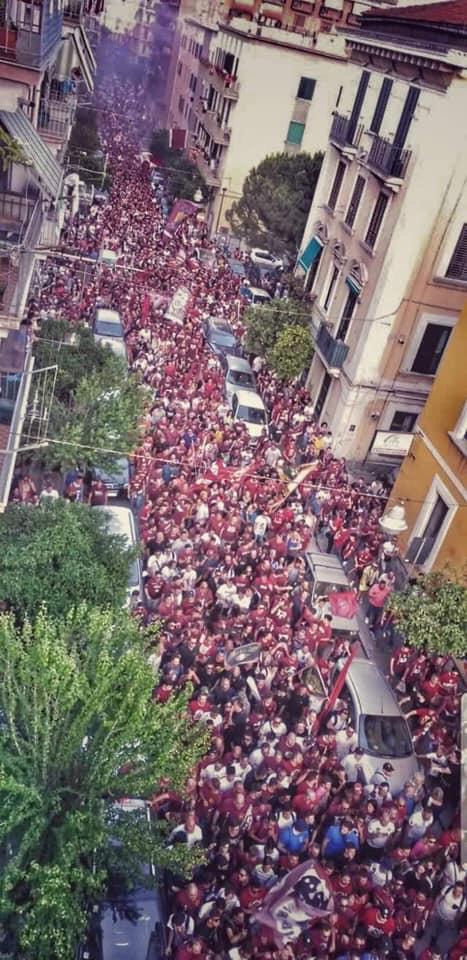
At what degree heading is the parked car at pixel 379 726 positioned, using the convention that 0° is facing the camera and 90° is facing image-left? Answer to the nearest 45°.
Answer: approximately 0°

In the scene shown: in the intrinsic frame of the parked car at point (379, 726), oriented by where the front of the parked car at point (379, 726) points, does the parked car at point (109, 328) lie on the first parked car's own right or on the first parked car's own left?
on the first parked car's own right

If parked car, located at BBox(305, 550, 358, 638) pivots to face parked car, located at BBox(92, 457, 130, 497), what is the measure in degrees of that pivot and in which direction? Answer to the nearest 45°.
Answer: approximately 90° to its right

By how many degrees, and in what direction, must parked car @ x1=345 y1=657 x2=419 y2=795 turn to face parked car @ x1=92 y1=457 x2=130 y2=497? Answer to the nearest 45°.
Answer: approximately 135° to its right

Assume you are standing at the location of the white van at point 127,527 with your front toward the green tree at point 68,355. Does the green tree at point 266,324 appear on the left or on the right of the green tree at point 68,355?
right

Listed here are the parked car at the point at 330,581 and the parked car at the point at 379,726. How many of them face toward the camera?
2

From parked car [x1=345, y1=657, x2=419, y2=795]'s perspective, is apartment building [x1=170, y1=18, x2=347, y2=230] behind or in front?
behind

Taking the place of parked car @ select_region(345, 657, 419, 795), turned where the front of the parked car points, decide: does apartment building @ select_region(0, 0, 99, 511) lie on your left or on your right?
on your right

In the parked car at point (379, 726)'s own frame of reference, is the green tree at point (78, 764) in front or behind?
in front

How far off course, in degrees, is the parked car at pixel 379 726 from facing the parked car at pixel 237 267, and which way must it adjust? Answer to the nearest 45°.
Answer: approximately 135° to its right

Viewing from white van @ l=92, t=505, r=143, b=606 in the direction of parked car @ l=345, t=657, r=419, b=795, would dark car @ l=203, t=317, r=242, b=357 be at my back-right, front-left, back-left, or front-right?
back-left

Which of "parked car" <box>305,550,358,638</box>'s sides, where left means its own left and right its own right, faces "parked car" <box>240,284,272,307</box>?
back

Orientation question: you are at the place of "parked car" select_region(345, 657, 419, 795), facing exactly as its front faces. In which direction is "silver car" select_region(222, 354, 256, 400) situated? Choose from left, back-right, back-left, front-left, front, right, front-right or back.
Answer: back-right

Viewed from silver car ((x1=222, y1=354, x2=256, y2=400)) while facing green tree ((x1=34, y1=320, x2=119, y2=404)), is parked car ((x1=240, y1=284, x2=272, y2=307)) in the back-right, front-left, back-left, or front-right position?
back-right
